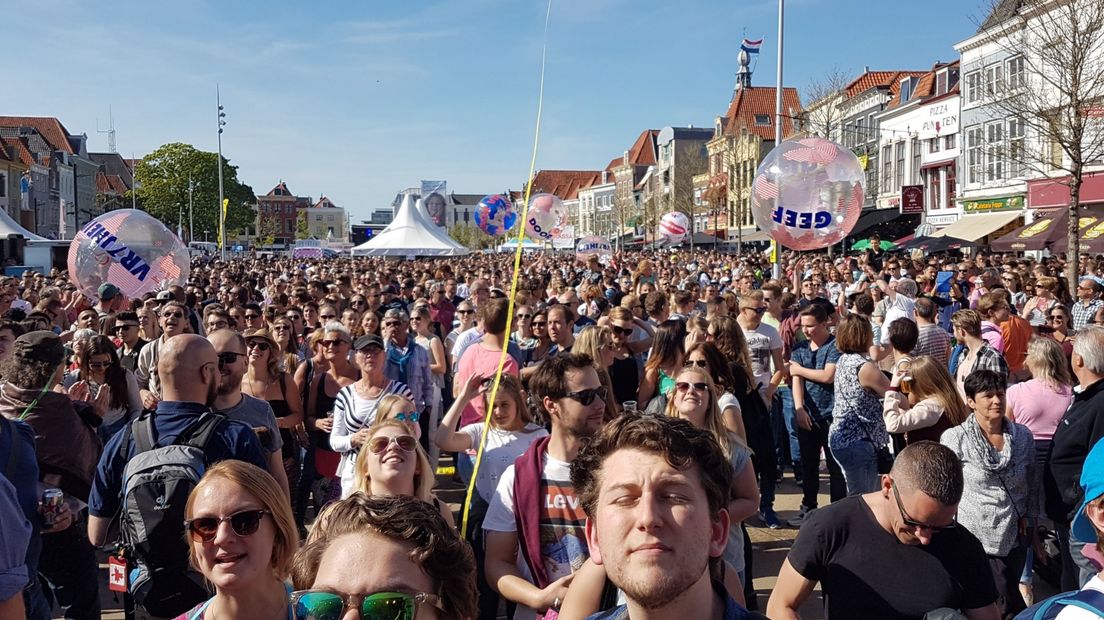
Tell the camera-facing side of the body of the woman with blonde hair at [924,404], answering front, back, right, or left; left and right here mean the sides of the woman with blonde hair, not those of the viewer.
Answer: left

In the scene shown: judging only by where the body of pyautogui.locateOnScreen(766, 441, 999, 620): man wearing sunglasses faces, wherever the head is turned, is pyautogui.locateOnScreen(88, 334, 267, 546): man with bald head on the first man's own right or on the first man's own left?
on the first man's own right

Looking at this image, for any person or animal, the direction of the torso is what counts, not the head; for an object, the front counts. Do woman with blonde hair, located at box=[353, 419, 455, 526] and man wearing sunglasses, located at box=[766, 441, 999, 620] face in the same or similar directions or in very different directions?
same or similar directions

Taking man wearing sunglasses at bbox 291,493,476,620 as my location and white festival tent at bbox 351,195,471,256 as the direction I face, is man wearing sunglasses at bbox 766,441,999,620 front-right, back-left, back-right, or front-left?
front-right

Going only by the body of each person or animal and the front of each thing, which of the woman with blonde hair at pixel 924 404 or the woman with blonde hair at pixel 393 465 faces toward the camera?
the woman with blonde hair at pixel 393 465

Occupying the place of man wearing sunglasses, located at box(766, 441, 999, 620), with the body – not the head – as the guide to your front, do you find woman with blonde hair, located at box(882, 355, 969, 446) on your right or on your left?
on your left

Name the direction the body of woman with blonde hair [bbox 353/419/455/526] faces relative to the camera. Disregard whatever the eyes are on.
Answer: toward the camera

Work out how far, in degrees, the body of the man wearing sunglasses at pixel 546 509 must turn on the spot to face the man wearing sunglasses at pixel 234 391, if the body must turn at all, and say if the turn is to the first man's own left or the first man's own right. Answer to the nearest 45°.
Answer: approximately 180°

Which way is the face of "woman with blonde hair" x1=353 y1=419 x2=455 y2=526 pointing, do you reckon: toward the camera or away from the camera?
toward the camera

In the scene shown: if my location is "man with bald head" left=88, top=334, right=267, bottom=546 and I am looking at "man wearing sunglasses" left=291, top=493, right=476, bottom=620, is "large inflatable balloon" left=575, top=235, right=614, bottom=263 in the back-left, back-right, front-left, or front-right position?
back-left

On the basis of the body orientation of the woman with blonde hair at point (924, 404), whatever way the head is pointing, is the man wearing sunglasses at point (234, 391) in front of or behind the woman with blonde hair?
in front

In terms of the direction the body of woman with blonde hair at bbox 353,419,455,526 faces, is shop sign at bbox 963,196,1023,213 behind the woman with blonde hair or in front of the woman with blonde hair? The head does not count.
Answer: behind

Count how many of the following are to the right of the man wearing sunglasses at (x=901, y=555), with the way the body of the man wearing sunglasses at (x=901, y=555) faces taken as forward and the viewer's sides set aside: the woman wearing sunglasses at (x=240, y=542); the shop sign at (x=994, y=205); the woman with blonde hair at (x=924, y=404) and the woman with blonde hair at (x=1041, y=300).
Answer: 1

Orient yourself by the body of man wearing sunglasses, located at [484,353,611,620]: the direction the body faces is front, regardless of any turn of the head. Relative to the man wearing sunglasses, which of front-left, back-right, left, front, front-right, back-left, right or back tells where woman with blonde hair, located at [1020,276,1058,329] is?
left

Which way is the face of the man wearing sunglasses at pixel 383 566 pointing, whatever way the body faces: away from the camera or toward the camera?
toward the camera

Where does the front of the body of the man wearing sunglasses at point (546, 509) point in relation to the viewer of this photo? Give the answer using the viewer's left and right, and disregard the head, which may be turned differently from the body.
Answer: facing the viewer and to the right of the viewer

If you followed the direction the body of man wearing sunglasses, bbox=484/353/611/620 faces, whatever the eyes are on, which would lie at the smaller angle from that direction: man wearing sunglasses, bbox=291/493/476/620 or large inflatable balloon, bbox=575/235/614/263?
the man wearing sunglasses, bbox=291/493/476/620
